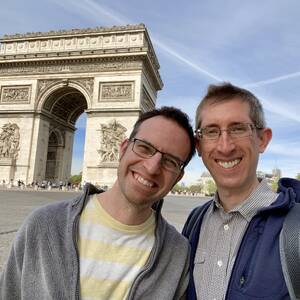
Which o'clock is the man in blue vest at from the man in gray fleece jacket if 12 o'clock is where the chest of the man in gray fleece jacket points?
The man in blue vest is roughly at 9 o'clock from the man in gray fleece jacket.

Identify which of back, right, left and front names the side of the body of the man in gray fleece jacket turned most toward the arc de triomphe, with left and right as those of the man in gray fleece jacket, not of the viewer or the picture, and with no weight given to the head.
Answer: back

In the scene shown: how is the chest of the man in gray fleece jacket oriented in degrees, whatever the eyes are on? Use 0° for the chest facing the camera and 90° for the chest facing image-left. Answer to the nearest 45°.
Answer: approximately 0°
